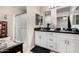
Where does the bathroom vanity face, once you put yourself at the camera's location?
facing the viewer and to the left of the viewer
